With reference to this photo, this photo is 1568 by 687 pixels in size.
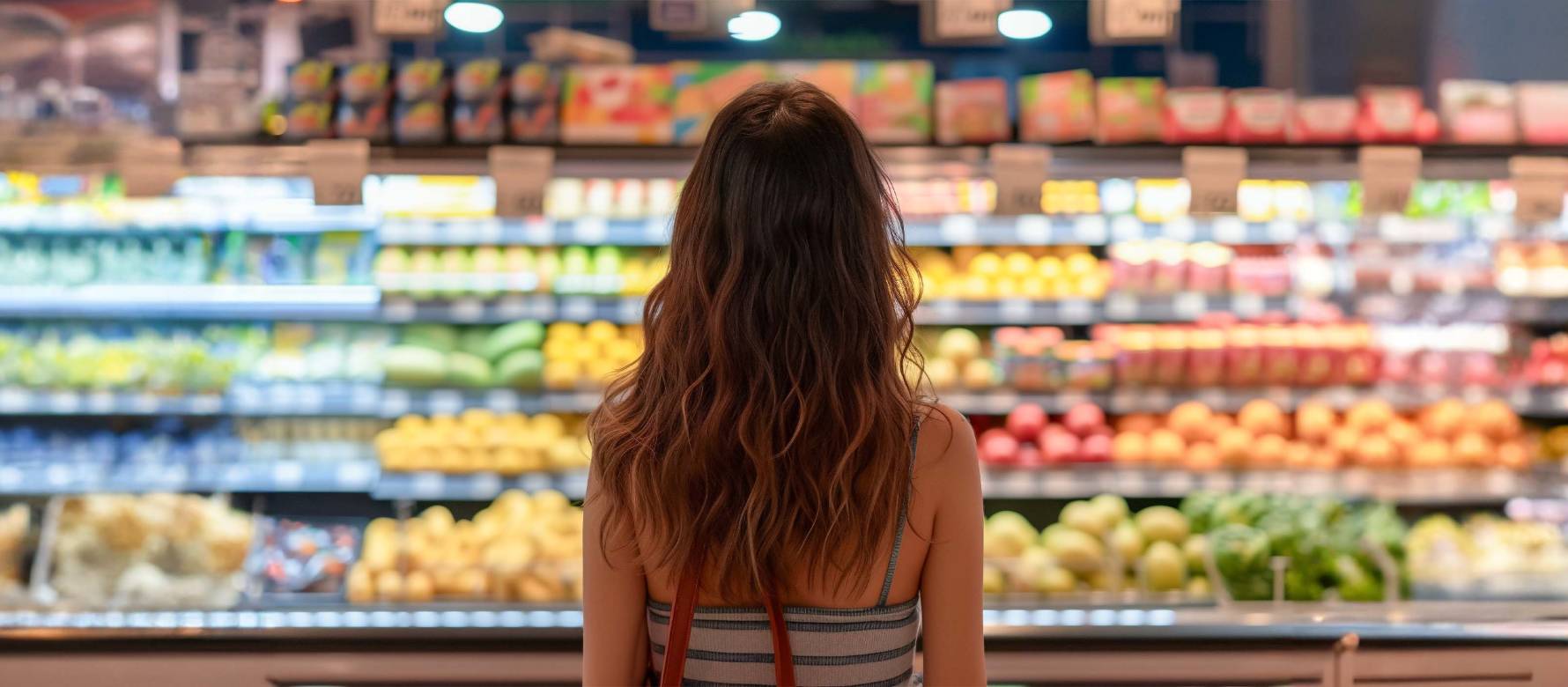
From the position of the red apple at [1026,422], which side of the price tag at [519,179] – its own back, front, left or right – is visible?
left

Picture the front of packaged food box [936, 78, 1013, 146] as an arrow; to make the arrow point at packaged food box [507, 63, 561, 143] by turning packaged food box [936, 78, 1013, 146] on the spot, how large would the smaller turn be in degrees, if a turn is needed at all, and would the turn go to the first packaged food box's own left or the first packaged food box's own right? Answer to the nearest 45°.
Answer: approximately 90° to the first packaged food box's own right

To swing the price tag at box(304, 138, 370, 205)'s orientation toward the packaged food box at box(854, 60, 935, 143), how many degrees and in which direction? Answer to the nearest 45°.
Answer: approximately 90° to its left

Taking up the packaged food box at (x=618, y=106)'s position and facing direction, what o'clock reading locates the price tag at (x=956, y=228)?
The price tag is roughly at 9 o'clock from the packaged food box.

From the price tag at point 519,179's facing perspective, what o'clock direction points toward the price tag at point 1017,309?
the price tag at point 1017,309 is roughly at 9 o'clock from the price tag at point 519,179.

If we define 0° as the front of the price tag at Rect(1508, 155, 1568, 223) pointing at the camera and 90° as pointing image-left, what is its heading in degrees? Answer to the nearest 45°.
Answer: approximately 0°
